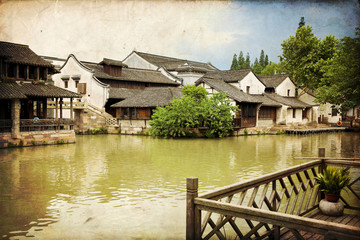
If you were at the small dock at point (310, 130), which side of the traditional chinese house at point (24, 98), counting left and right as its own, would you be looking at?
left

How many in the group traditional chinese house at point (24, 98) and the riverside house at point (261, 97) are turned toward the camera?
2

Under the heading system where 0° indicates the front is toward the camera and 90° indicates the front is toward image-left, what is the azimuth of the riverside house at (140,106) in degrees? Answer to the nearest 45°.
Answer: approximately 0°

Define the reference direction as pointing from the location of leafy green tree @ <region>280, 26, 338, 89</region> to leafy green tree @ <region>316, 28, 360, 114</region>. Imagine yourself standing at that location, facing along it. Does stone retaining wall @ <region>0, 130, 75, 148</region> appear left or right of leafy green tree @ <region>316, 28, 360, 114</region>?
right

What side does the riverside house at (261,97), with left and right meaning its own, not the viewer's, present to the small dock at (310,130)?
left

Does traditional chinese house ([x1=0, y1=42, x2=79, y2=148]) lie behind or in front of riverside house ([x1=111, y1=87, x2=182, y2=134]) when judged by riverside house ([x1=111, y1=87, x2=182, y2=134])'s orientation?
in front

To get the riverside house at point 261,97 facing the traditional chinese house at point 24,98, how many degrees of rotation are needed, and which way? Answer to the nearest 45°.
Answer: approximately 45° to its right

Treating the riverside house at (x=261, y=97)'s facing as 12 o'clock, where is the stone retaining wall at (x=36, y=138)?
The stone retaining wall is roughly at 1 o'clock from the riverside house.

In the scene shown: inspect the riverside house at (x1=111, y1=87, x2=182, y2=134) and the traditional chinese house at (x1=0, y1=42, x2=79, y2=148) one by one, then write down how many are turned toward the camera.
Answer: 2

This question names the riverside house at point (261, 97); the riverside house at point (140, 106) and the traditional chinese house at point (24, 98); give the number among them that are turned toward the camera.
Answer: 3

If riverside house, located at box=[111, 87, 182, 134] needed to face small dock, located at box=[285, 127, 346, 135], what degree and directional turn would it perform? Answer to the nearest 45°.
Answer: approximately 90° to its left

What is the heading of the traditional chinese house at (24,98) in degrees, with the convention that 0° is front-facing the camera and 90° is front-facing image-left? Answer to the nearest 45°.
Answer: approximately 0°

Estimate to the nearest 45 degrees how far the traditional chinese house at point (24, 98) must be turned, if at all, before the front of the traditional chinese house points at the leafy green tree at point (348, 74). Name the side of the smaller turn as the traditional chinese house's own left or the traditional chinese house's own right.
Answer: approximately 45° to the traditional chinese house's own left
